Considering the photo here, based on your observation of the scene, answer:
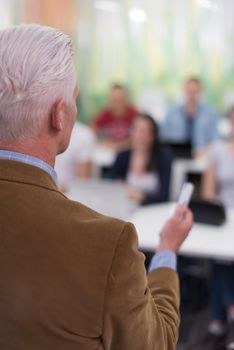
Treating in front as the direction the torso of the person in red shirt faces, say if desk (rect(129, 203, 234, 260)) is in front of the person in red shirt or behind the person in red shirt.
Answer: in front

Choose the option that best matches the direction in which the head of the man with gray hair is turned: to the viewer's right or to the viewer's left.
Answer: to the viewer's right

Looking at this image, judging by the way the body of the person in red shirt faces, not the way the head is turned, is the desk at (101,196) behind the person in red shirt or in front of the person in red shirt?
in front

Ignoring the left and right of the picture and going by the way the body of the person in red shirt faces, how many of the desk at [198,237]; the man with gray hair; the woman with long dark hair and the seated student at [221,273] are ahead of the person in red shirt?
4

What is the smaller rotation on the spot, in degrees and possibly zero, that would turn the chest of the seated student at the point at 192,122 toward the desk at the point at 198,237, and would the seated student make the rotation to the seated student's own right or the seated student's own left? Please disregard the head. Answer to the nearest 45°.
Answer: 0° — they already face it

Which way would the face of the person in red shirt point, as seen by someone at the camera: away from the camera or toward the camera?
toward the camera

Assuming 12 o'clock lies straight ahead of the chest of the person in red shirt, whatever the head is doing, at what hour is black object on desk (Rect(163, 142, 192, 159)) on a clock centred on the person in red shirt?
The black object on desk is roughly at 11 o'clock from the person in red shirt.

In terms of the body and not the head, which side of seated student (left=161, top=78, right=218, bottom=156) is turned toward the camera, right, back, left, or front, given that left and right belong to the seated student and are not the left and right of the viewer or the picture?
front

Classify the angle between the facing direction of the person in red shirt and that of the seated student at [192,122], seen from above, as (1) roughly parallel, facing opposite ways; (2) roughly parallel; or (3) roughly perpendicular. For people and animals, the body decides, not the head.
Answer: roughly parallel

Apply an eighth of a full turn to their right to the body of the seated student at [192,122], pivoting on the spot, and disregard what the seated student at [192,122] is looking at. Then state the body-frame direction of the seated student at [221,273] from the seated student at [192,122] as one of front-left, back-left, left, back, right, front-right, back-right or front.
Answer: front-left

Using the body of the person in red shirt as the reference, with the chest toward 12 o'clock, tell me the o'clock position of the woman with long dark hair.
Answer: The woman with long dark hair is roughly at 12 o'clock from the person in red shirt.

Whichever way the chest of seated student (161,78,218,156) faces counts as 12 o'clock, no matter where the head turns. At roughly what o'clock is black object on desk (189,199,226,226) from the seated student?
The black object on desk is roughly at 12 o'clock from the seated student.

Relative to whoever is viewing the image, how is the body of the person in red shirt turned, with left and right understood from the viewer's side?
facing the viewer
